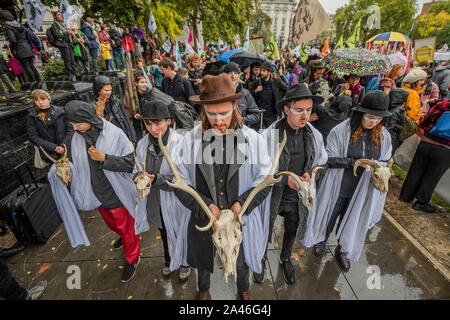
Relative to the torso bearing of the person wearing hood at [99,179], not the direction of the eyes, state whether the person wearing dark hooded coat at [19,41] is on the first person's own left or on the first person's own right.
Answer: on the first person's own right

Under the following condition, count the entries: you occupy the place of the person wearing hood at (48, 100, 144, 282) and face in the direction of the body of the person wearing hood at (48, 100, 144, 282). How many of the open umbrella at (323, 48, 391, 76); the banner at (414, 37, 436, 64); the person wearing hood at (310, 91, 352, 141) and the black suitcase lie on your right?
1

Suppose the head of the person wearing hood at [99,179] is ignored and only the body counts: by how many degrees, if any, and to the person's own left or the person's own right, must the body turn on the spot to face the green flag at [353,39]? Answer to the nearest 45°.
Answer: approximately 135° to the person's own left

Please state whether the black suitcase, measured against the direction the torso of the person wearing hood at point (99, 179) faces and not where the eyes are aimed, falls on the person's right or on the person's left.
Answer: on the person's right

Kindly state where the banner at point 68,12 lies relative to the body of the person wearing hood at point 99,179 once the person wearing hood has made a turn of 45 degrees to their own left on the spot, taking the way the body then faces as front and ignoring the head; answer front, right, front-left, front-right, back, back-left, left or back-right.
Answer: back

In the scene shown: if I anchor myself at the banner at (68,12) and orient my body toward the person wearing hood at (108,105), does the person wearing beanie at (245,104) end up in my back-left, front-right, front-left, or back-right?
front-left

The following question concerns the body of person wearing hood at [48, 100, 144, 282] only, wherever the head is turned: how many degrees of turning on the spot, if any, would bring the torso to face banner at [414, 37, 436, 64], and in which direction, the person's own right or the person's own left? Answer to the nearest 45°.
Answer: approximately 135° to the person's own left
